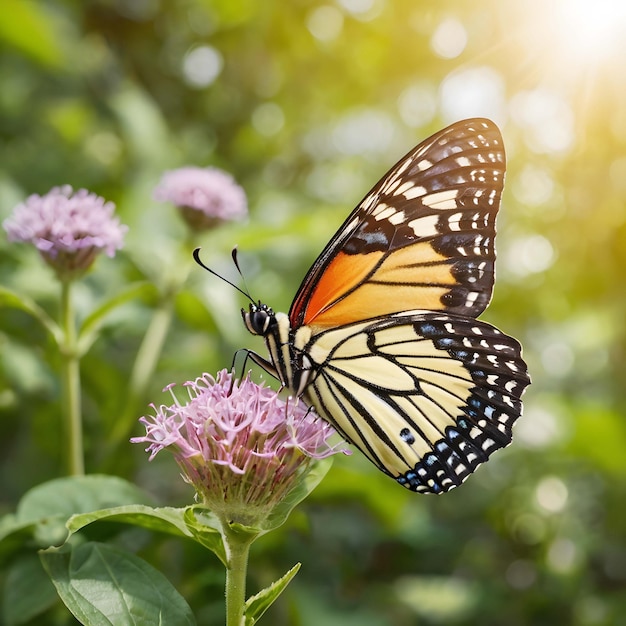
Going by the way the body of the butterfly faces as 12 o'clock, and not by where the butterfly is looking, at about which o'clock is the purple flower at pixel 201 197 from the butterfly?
The purple flower is roughly at 1 o'clock from the butterfly.

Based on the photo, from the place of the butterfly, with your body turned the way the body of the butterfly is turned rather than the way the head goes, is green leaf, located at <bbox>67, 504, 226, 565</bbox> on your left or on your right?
on your left

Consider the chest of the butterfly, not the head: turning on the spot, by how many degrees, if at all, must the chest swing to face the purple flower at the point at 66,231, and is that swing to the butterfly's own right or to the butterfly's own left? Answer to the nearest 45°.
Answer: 0° — it already faces it

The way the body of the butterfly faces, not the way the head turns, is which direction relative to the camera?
to the viewer's left

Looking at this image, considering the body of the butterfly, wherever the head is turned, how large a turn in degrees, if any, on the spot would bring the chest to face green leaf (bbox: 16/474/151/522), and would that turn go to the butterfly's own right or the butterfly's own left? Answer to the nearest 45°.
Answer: approximately 45° to the butterfly's own left
